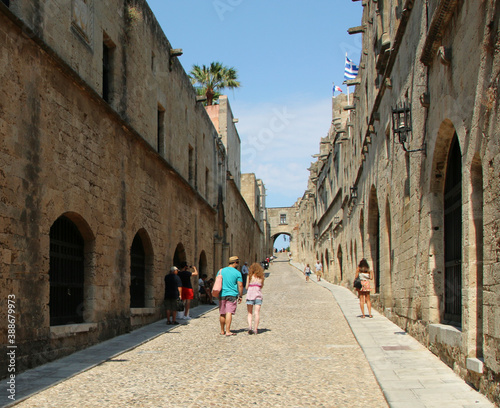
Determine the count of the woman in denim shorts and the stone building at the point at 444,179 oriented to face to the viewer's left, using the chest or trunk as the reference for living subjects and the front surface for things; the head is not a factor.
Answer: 1

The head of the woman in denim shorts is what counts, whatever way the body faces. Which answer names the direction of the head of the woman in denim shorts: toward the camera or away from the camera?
away from the camera

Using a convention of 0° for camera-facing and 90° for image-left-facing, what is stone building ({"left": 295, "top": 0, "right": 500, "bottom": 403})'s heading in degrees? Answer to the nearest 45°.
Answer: approximately 90°

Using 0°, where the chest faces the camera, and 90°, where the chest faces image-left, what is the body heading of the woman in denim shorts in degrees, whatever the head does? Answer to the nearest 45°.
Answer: approximately 180°

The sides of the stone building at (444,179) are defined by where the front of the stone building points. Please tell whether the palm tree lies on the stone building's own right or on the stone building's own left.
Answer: on the stone building's own right
